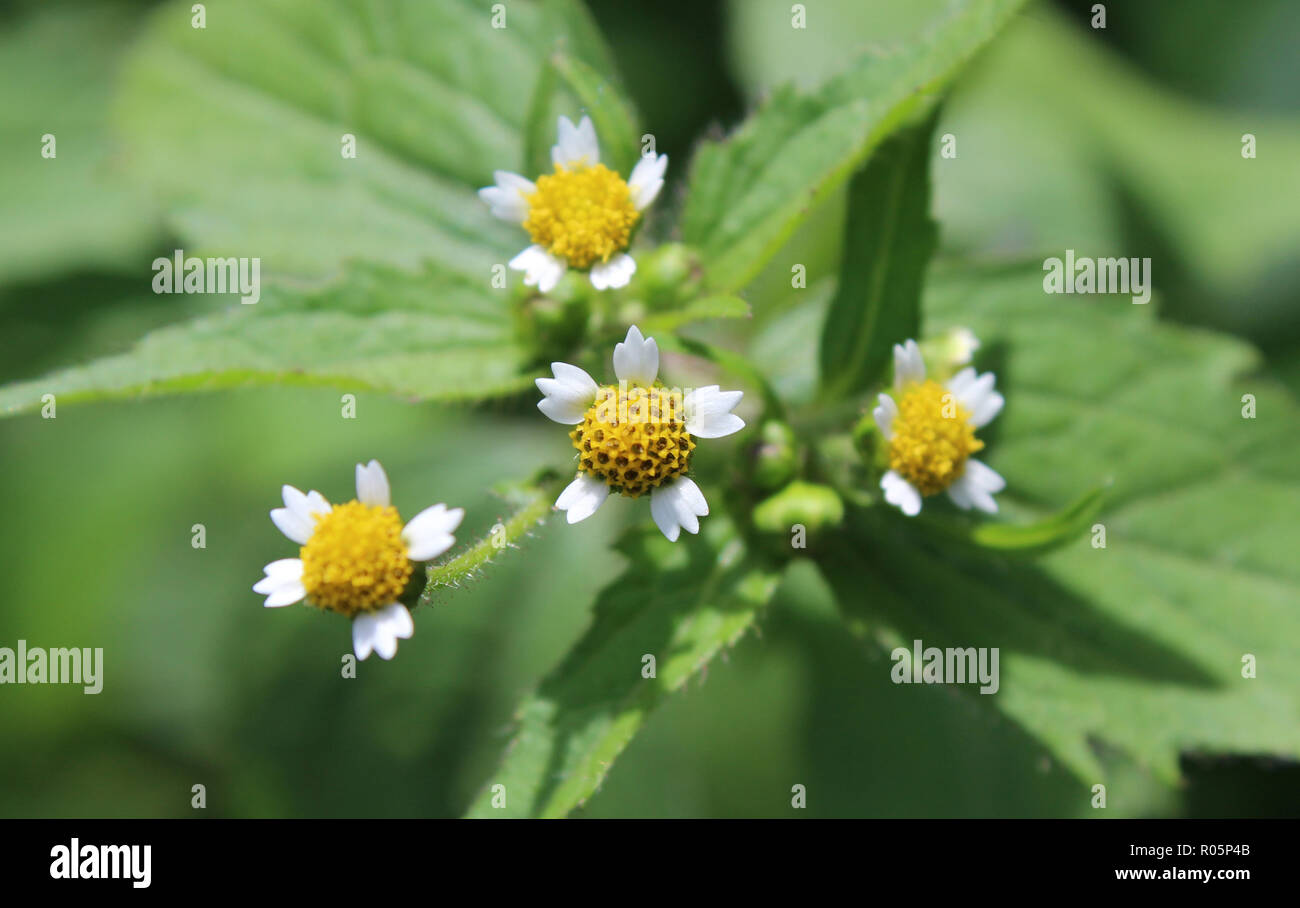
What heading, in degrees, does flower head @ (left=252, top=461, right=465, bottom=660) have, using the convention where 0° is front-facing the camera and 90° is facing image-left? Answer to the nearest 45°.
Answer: approximately 0°

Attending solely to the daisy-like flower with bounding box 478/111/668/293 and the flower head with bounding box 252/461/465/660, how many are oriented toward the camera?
2

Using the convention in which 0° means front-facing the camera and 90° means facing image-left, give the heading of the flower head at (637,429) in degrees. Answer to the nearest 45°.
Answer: approximately 0°
